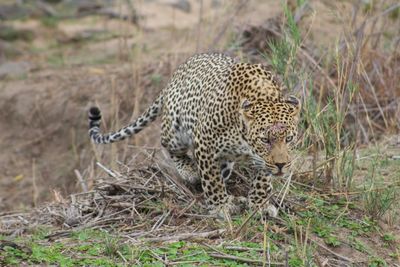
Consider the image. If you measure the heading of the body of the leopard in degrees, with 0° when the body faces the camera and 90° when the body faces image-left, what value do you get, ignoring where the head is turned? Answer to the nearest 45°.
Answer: approximately 315°
